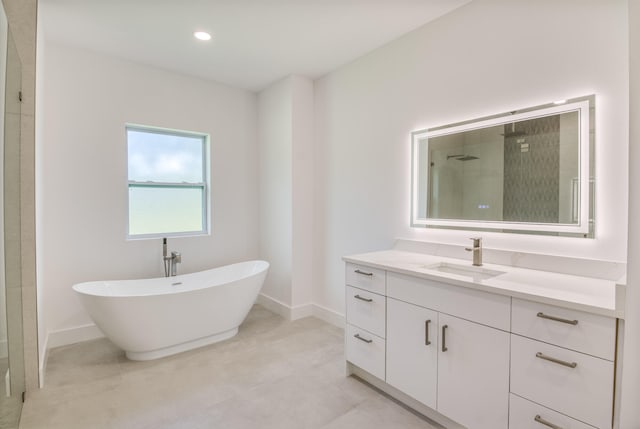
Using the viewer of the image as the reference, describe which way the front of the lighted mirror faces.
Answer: facing the viewer and to the left of the viewer

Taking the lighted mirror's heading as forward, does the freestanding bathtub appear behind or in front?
in front

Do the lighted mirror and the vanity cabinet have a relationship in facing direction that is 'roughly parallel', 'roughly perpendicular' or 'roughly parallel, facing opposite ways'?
roughly parallel

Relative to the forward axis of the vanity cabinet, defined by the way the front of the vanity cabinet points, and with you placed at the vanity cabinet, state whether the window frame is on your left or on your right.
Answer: on your right

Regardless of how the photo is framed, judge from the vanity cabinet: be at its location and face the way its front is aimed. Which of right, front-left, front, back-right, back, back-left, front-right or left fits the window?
front-right

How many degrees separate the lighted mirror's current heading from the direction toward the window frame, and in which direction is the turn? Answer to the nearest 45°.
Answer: approximately 45° to its right

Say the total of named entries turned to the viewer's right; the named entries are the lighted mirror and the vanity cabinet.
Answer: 0
